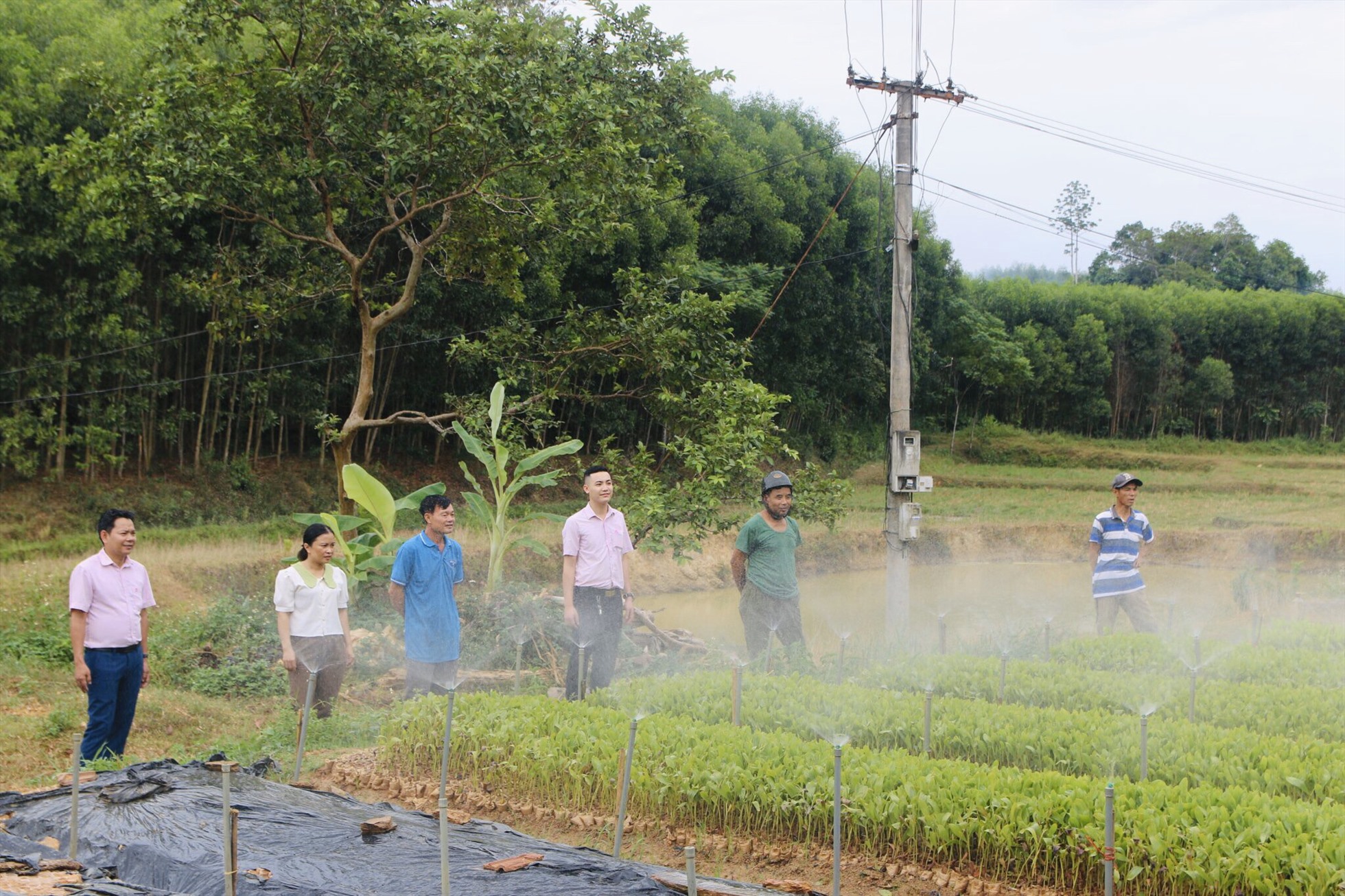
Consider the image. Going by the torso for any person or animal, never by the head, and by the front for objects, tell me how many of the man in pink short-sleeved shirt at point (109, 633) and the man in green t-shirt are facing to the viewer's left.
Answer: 0

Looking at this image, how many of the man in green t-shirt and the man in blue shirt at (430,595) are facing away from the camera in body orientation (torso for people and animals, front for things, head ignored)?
0

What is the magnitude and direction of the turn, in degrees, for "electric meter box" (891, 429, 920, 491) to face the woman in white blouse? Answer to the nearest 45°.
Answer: approximately 45° to its right

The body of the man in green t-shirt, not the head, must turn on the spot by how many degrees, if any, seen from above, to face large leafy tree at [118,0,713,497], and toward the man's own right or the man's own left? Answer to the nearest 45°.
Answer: approximately 180°

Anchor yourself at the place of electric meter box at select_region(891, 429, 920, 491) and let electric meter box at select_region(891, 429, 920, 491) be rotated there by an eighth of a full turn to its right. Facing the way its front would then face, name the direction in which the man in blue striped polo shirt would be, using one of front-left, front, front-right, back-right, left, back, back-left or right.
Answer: left

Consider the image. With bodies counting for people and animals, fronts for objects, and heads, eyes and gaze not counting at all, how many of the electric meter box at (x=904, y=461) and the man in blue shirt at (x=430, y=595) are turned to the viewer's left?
0

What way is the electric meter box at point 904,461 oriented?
toward the camera

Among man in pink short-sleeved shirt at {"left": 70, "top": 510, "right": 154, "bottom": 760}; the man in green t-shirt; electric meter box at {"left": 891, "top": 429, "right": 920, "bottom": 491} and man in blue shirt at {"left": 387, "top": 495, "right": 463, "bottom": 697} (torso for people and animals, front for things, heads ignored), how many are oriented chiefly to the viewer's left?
0

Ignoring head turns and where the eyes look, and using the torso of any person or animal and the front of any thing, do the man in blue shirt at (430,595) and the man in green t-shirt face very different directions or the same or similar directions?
same or similar directions

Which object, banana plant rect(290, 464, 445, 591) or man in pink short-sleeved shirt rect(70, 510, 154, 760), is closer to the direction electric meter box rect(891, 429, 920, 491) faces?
the man in pink short-sleeved shirt

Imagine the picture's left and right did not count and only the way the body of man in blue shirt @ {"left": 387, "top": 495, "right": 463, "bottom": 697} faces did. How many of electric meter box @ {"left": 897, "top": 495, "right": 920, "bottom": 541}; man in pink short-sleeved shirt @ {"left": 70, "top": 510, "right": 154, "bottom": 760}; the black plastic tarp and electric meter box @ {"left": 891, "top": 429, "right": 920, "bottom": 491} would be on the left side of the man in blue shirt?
2

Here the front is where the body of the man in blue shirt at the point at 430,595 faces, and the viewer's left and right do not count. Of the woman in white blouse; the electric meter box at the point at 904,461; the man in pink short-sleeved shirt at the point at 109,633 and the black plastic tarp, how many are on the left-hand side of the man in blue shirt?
1

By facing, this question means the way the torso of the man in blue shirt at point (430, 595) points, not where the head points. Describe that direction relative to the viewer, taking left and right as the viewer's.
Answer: facing the viewer and to the right of the viewer

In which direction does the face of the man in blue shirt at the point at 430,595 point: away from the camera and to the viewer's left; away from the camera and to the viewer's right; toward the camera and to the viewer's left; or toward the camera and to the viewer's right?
toward the camera and to the viewer's right

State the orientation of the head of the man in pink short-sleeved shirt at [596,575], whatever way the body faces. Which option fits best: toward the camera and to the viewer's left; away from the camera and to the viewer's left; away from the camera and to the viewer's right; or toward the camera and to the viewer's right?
toward the camera and to the viewer's right
